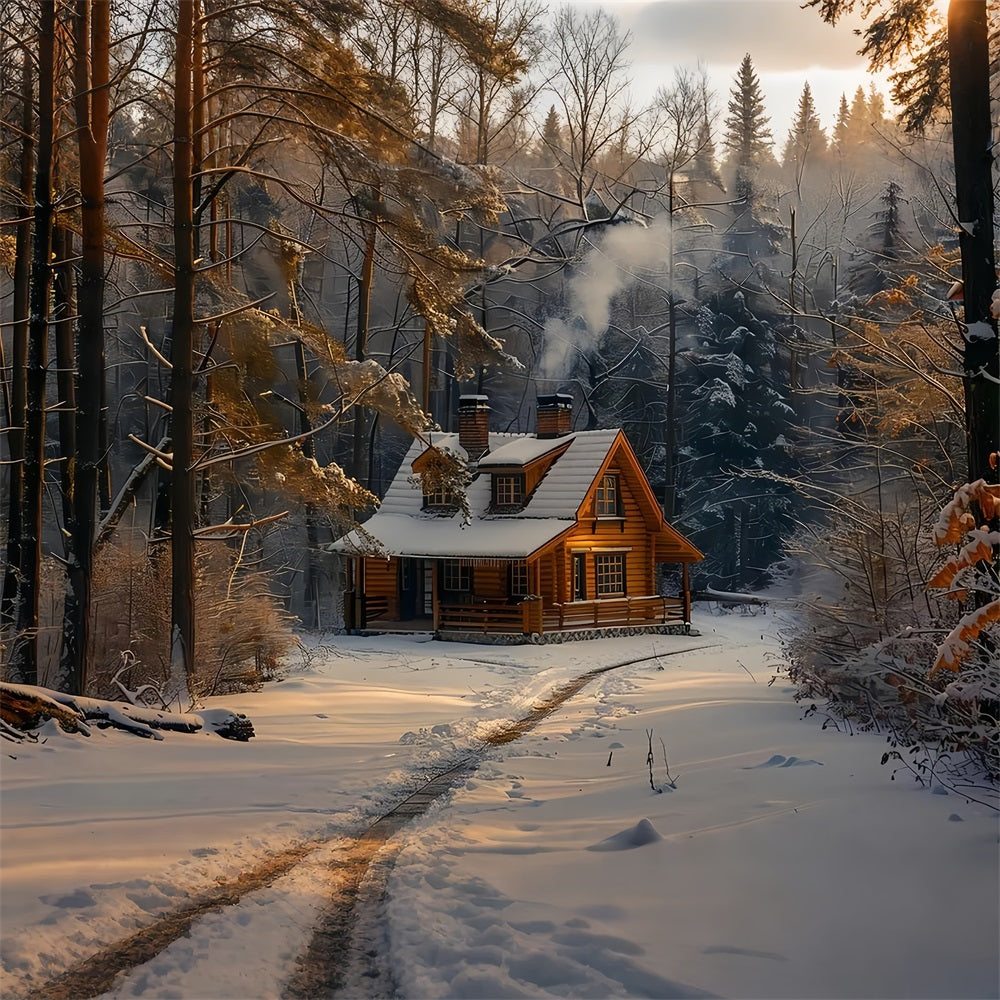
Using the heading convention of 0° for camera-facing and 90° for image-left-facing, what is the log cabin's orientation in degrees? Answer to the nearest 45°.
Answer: approximately 45°

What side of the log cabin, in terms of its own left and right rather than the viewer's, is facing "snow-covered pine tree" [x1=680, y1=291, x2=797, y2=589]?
back

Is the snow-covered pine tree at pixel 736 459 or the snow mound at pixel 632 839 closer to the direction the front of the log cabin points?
the snow mound

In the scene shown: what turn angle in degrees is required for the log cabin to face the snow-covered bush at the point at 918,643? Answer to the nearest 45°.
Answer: approximately 45° to its left

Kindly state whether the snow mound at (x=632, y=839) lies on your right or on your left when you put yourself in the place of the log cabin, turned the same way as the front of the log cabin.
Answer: on your left

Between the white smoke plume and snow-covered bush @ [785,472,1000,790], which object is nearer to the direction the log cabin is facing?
the snow-covered bush

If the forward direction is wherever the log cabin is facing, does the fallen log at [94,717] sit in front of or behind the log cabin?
in front
